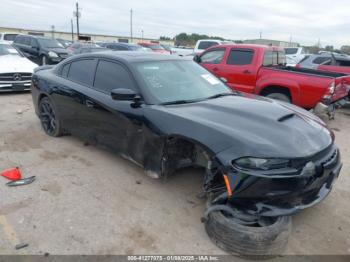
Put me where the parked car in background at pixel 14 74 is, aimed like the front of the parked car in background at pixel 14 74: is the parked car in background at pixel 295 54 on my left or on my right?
on my left

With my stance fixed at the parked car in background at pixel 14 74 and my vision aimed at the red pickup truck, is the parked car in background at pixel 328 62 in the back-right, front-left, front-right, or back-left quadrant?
front-left

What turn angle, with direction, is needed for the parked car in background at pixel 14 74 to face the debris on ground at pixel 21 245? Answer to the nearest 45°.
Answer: approximately 45° to its right

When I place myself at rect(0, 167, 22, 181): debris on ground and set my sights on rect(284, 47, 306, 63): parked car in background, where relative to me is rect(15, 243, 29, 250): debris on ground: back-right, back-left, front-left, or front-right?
back-right

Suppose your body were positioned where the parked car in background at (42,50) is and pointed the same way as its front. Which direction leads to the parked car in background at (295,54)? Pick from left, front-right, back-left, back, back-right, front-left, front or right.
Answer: front-left

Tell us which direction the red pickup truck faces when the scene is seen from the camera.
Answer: facing away from the viewer and to the left of the viewer

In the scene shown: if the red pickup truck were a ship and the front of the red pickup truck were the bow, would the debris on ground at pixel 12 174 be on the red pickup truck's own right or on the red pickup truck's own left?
on the red pickup truck's own left

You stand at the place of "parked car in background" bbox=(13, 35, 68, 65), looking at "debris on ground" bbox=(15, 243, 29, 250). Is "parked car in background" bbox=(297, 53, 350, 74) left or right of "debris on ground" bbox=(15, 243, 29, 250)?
left

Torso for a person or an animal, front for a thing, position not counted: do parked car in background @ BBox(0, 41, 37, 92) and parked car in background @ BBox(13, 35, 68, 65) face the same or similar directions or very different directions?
same or similar directions

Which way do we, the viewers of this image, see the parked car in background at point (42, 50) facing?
facing the viewer and to the right of the viewer

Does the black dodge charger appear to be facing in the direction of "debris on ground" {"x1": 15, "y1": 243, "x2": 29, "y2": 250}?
no

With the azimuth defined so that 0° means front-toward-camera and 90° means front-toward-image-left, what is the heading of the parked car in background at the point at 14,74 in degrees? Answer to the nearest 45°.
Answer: approximately 315°

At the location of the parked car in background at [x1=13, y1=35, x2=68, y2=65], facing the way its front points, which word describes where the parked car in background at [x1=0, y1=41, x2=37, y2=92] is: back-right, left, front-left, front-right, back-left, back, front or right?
front-right

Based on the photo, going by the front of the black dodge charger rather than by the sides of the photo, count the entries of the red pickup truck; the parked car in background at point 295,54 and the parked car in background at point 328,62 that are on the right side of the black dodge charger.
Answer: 0

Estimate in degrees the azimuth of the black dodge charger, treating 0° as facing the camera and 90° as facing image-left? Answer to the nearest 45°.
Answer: approximately 315°

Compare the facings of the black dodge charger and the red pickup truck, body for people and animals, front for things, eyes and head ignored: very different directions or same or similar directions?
very different directions

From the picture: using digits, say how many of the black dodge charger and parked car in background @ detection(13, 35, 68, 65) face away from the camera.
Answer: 0
